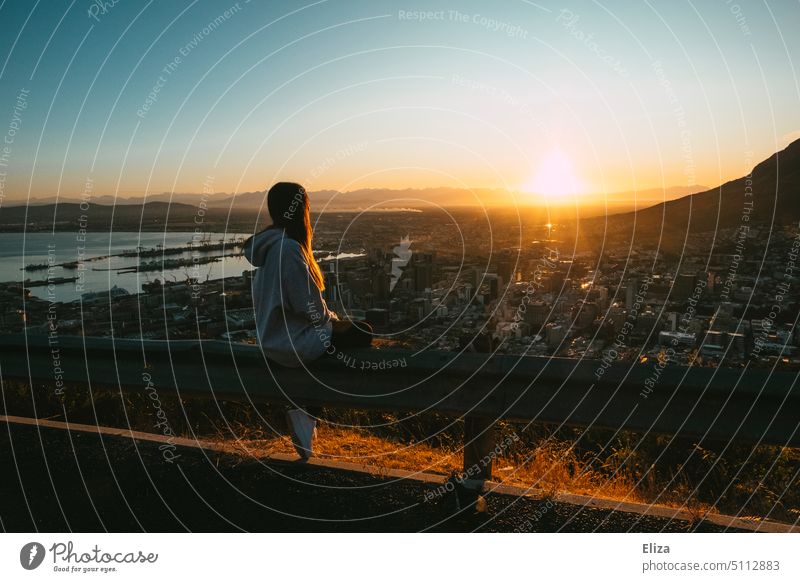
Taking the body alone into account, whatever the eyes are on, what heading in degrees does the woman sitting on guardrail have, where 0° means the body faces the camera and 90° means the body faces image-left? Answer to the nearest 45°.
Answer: approximately 225°

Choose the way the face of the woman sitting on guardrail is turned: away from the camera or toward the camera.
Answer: away from the camera
